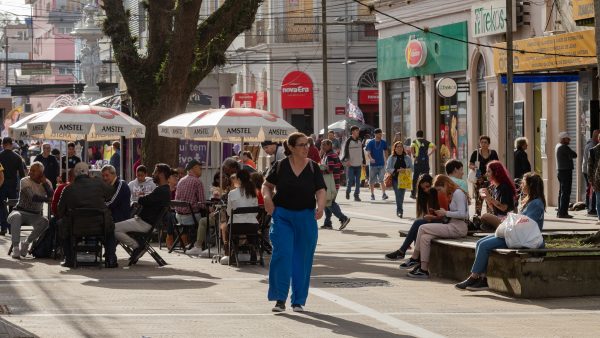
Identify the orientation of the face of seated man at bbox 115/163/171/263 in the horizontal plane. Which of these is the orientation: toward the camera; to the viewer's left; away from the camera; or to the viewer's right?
to the viewer's left

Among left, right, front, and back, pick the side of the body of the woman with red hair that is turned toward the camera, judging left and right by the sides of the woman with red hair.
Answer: left

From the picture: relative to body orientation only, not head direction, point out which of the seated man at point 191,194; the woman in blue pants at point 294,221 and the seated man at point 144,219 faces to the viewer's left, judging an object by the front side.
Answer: the seated man at point 144,219

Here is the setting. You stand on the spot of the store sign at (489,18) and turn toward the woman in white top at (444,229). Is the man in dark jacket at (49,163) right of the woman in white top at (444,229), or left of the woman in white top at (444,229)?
right

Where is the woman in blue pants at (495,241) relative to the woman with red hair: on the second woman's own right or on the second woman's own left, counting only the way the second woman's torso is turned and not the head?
on the second woman's own left

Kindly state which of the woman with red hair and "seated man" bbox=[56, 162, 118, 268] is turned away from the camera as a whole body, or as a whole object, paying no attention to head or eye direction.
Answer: the seated man

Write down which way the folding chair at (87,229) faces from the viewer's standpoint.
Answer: facing away from the viewer

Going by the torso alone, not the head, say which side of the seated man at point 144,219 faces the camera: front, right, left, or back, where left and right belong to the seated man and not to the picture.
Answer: left
